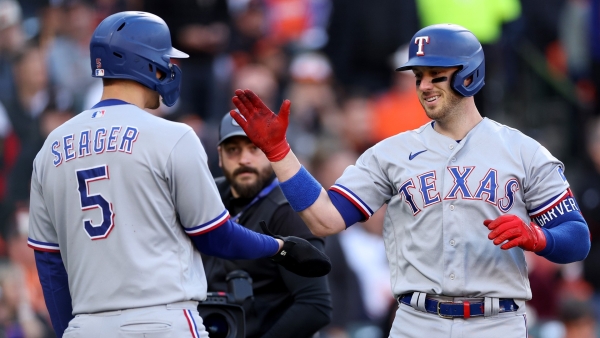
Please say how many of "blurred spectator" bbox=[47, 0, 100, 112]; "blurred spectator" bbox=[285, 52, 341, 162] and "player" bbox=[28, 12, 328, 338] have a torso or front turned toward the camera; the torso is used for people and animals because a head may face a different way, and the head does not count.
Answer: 2

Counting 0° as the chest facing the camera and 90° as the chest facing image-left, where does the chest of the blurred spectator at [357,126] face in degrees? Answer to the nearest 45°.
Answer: approximately 0°

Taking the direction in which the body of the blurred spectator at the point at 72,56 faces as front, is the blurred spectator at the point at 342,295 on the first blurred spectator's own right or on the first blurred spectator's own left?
on the first blurred spectator's own left

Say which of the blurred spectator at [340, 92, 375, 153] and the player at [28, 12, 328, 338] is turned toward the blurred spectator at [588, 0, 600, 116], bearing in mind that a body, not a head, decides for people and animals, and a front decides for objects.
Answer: the player

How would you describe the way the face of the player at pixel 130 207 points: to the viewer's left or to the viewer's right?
to the viewer's right

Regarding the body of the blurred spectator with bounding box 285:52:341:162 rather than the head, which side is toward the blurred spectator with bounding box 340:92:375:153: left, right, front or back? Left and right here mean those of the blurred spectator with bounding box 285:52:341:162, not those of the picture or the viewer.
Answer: left

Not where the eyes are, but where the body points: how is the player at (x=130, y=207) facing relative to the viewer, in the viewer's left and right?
facing away from the viewer and to the right of the viewer

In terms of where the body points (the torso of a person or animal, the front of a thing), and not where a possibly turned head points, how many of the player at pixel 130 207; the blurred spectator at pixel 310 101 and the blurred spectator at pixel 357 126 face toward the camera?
2
